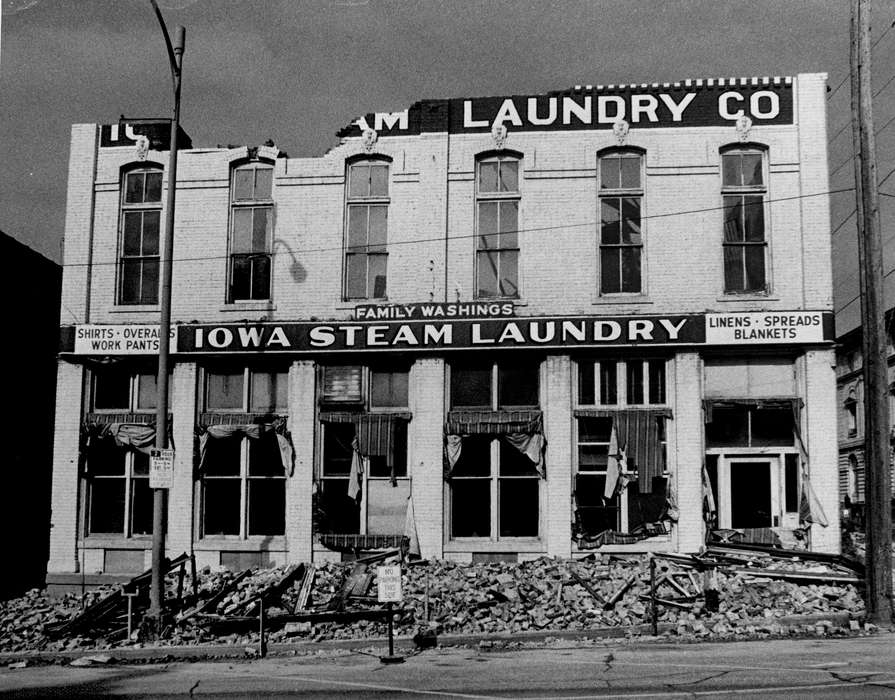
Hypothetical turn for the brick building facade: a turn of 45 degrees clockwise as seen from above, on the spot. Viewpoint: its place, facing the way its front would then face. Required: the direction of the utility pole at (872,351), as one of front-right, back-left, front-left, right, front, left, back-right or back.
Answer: left

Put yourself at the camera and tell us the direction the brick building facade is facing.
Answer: facing the viewer

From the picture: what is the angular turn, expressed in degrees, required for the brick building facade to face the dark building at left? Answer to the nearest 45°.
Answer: approximately 135° to its right
